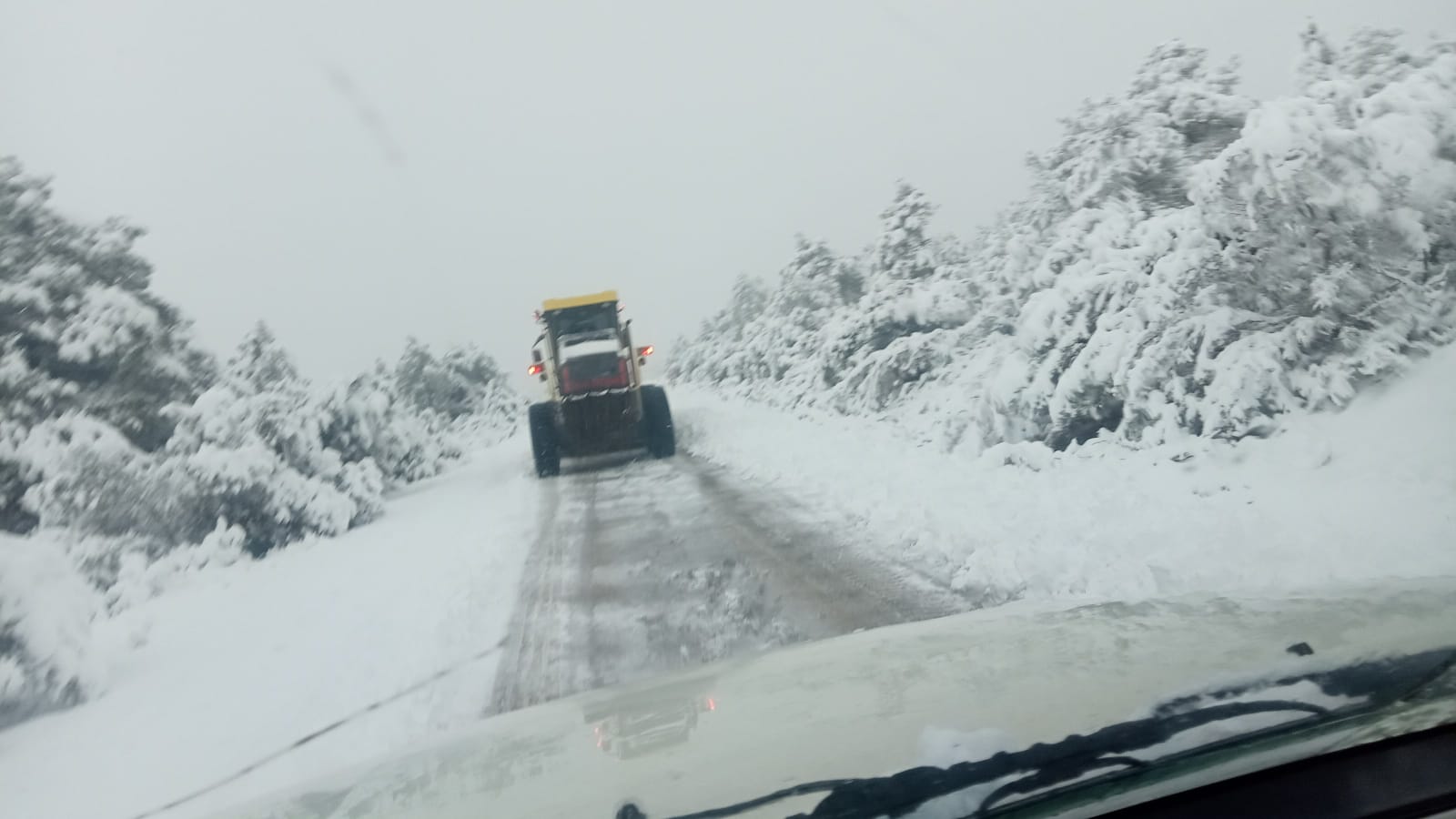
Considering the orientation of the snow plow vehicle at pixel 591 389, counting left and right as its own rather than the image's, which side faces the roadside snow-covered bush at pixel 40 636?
back

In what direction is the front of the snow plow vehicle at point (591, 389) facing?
away from the camera
